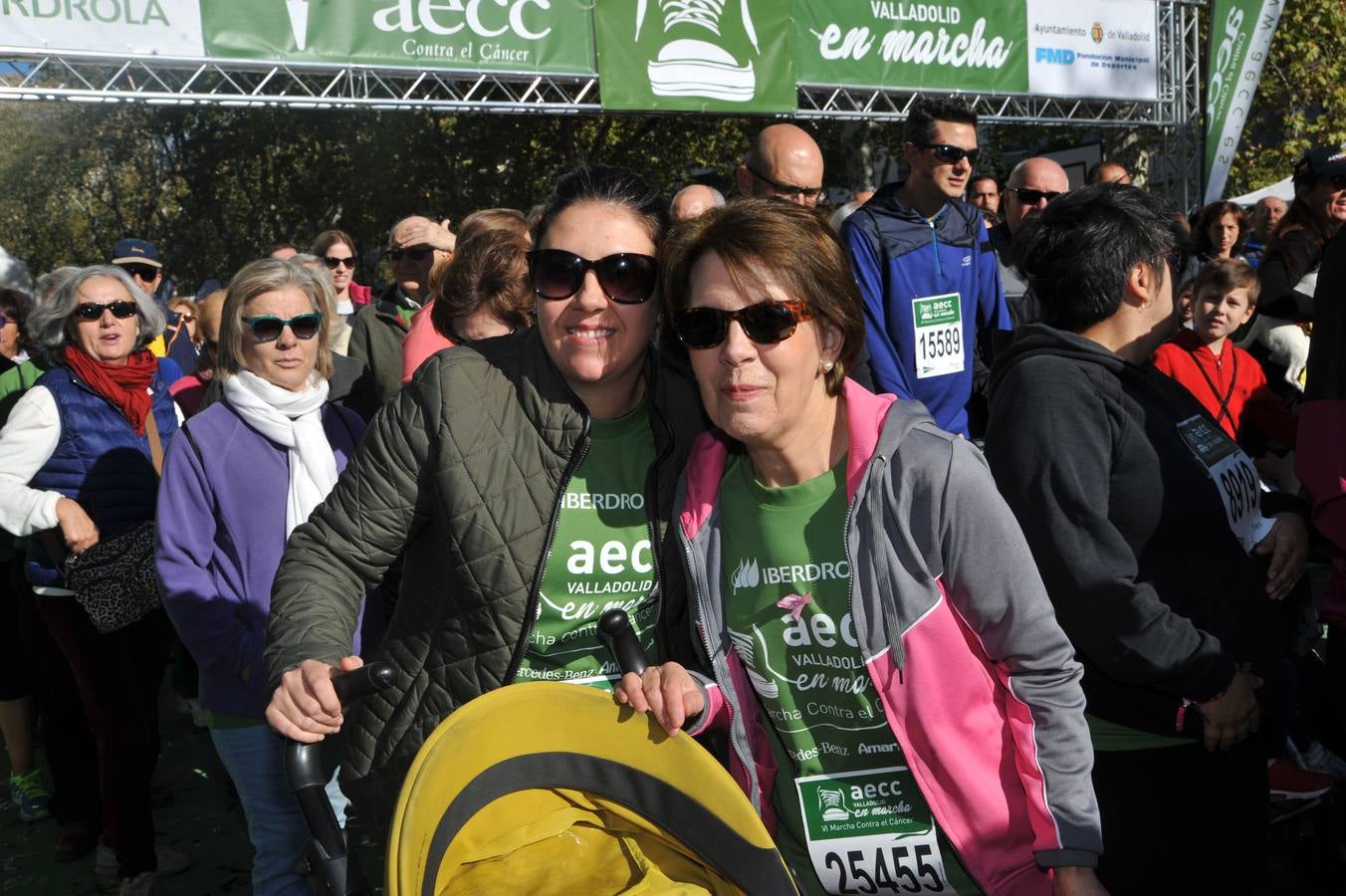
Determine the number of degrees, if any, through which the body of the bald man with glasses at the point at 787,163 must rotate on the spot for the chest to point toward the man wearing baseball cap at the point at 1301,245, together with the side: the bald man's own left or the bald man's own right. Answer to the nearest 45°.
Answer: approximately 45° to the bald man's own left

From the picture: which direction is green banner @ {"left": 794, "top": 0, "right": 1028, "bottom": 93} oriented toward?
toward the camera

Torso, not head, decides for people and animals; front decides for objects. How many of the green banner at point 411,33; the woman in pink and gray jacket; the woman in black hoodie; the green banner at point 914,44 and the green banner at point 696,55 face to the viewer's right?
1

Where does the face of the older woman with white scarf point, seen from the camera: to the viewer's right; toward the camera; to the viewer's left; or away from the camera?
toward the camera

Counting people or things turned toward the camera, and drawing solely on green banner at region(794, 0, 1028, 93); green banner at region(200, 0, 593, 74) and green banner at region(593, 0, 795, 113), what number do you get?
3

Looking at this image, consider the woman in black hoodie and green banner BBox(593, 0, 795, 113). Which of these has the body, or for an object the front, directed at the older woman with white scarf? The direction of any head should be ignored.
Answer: the green banner

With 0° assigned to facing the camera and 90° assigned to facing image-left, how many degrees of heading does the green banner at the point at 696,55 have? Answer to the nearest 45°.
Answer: approximately 0°

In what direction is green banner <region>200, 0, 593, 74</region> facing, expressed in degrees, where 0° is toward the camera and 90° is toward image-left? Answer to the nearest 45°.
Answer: approximately 0°

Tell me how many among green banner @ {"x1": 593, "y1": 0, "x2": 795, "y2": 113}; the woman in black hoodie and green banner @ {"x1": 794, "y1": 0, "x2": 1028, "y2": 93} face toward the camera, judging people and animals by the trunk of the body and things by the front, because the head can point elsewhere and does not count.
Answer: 2

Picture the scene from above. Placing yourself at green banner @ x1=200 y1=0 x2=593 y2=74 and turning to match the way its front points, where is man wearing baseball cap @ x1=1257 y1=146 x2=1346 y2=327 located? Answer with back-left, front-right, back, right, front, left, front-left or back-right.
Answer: front-left

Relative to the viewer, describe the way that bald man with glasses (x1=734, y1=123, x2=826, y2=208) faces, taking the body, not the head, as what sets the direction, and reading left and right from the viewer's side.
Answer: facing the viewer and to the right of the viewer

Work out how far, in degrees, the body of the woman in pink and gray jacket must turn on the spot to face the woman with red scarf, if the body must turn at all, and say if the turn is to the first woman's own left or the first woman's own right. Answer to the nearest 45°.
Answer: approximately 90° to the first woman's own right

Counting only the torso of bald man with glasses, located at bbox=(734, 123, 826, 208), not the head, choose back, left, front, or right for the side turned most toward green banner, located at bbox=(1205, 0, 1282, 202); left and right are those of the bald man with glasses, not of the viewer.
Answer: left

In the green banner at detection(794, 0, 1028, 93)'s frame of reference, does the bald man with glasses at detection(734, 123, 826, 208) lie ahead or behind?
ahead

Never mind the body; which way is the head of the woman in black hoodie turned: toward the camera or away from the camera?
away from the camera
